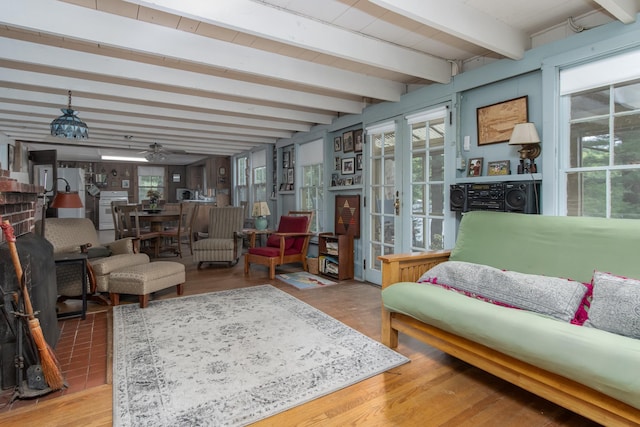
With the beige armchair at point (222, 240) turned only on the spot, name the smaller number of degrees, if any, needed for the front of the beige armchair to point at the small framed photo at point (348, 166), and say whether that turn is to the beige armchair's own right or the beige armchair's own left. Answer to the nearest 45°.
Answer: approximately 90° to the beige armchair's own left

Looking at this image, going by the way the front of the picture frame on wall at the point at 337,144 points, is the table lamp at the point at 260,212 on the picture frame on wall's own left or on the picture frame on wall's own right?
on the picture frame on wall's own right

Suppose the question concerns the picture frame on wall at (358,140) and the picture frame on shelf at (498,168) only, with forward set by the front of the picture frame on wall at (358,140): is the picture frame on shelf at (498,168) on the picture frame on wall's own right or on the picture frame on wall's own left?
on the picture frame on wall's own left

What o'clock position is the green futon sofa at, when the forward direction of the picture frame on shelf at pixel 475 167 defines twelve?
The green futon sofa is roughly at 10 o'clock from the picture frame on shelf.

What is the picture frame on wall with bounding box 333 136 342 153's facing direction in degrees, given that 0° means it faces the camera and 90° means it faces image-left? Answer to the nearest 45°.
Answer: approximately 45°
